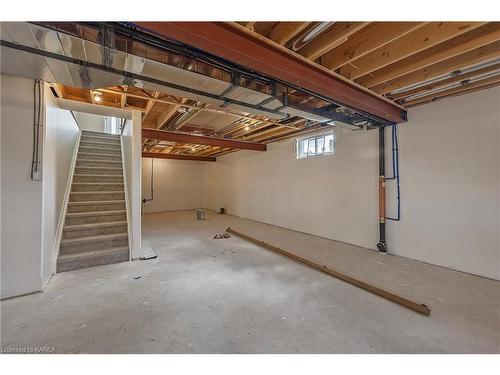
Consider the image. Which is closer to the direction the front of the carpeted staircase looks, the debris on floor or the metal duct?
the metal duct

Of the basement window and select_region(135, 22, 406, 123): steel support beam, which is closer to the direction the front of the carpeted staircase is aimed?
the steel support beam

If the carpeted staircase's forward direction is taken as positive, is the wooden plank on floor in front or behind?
in front

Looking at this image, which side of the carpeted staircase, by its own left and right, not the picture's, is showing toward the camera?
front

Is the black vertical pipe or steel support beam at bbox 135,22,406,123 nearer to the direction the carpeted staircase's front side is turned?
the steel support beam

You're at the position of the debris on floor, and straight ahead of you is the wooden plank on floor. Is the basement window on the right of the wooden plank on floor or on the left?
left

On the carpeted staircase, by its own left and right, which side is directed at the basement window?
left

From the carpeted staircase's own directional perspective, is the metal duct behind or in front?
in front
